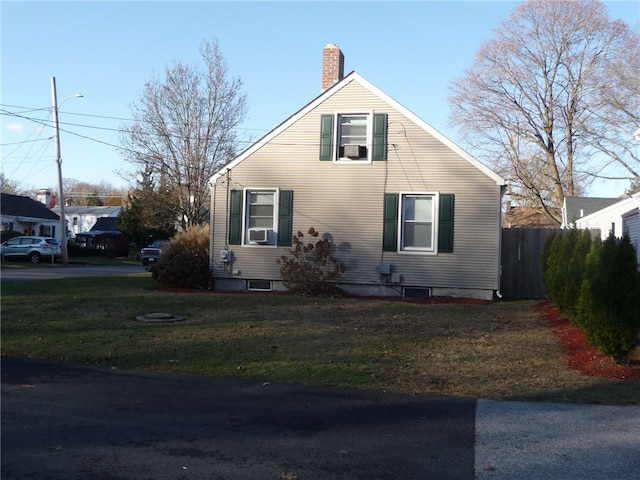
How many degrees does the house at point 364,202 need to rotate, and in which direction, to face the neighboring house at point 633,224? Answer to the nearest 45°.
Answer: approximately 180°

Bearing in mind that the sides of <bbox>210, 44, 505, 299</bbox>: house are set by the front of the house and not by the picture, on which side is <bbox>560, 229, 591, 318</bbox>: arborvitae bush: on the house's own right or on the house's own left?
on the house's own left

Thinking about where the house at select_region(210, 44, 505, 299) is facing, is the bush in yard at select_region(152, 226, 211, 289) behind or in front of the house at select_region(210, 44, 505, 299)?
in front

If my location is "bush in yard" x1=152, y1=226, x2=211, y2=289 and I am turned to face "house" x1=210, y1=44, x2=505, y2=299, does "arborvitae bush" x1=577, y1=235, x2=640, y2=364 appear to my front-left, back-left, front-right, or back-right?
front-right

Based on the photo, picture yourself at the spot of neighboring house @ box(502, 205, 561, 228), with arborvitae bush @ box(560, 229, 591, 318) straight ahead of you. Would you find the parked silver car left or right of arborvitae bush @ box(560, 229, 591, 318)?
right

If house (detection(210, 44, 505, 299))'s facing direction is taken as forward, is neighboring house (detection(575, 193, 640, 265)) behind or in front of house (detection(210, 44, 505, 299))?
behind

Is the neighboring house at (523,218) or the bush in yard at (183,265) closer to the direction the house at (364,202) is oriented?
the bush in yard

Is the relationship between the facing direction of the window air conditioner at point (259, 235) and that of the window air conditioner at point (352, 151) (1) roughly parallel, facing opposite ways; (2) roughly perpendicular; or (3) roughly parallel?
roughly parallel
